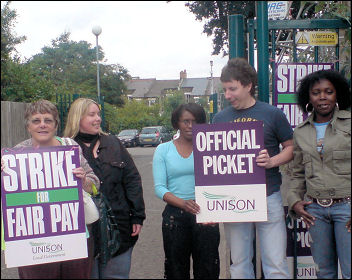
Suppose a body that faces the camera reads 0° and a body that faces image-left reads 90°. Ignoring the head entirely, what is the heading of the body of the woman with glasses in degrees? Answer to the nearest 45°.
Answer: approximately 0°

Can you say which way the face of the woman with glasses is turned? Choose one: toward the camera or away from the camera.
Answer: toward the camera

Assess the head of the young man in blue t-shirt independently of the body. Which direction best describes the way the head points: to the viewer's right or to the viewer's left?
to the viewer's left

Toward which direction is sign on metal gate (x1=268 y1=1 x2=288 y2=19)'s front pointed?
toward the camera

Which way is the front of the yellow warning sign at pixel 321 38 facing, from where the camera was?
facing the viewer

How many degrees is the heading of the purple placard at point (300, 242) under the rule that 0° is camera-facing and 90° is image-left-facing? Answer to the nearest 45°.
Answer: approximately 0°

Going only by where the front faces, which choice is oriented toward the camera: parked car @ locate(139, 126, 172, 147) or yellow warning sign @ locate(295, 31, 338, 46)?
the yellow warning sign

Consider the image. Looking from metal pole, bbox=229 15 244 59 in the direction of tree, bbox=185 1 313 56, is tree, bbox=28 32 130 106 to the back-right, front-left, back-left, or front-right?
front-left

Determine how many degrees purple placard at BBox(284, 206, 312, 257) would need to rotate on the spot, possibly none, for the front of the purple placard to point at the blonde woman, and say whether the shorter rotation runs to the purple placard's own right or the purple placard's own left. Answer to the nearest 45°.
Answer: approximately 45° to the purple placard's own right

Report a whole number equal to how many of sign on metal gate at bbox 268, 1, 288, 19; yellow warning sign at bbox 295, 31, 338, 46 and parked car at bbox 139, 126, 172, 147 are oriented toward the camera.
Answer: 2

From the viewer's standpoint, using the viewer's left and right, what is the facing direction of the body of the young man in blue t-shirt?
facing the viewer and to the left of the viewer

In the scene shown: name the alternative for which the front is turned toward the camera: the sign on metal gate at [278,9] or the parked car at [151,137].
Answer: the sign on metal gate
